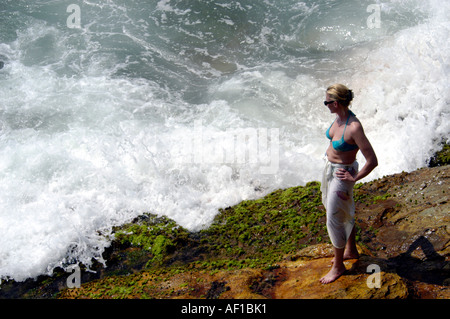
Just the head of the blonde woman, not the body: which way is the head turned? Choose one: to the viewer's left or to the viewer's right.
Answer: to the viewer's left

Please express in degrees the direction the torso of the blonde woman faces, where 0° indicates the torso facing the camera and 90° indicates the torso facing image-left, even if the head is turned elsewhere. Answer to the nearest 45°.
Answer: approximately 45°
